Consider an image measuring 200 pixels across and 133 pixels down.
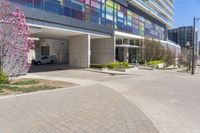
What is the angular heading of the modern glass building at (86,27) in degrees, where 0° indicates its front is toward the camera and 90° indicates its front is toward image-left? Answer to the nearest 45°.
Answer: approximately 315°

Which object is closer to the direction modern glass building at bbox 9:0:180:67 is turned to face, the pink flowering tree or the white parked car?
the pink flowering tree

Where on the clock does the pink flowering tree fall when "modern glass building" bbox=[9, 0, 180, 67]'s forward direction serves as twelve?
The pink flowering tree is roughly at 2 o'clock from the modern glass building.
